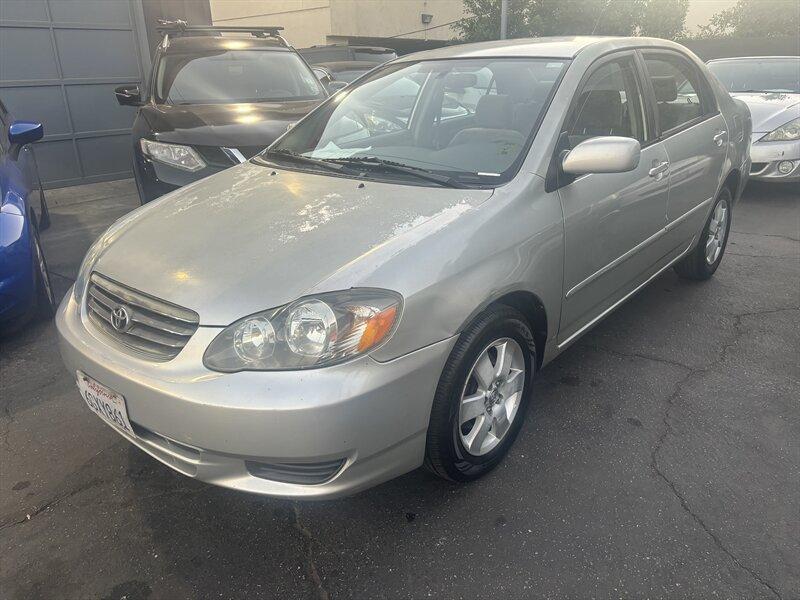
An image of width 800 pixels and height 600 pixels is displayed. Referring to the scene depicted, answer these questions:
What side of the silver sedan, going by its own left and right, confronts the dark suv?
right

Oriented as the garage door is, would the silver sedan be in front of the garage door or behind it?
in front

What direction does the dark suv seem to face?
toward the camera

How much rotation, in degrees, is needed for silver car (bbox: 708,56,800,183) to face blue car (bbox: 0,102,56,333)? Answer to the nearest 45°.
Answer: approximately 45° to its right

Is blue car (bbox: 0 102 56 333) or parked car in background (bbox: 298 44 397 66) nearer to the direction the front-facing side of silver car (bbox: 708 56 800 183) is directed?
the blue car

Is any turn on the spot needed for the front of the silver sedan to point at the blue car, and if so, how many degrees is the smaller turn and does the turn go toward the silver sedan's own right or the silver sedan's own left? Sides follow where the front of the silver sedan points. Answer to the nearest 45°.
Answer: approximately 90° to the silver sedan's own right

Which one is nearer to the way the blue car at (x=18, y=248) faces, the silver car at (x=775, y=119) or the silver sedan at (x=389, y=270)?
the silver sedan

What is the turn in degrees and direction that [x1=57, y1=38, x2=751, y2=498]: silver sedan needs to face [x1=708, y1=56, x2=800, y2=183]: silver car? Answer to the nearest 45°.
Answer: approximately 180°

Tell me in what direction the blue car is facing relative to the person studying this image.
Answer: facing the viewer

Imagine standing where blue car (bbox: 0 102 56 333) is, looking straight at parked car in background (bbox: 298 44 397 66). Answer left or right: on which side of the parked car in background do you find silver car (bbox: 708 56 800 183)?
right

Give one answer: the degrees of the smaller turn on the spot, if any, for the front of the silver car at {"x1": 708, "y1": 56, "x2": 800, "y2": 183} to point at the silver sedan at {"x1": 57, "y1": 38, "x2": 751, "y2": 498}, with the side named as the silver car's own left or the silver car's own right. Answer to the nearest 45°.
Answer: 0° — it already faces it

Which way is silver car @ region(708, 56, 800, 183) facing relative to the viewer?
toward the camera

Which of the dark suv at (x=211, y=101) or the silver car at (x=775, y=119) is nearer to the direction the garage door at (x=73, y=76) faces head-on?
the dark suv
